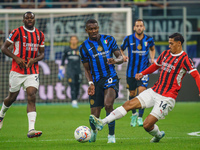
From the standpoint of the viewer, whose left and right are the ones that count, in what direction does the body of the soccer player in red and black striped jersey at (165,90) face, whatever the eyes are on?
facing the viewer and to the left of the viewer

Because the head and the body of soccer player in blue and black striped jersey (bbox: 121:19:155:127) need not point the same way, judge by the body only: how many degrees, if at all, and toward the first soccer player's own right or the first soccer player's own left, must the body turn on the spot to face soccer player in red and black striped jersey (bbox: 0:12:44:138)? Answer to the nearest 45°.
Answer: approximately 45° to the first soccer player's own right

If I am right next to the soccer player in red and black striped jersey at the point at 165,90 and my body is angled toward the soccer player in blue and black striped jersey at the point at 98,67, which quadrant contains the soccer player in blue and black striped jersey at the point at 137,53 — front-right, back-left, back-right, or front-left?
front-right

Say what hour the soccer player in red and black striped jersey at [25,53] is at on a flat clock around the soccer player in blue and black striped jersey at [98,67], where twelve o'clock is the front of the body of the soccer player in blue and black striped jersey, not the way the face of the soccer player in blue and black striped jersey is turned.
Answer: The soccer player in red and black striped jersey is roughly at 4 o'clock from the soccer player in blue and black striped jersey.

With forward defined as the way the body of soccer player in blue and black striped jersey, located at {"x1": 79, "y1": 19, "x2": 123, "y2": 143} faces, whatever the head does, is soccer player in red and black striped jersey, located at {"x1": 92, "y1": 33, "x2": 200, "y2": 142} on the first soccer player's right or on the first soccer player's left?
on the first soccer player's left

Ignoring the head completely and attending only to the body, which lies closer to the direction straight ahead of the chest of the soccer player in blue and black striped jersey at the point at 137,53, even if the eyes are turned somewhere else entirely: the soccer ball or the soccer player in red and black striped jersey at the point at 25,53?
the soccer ball

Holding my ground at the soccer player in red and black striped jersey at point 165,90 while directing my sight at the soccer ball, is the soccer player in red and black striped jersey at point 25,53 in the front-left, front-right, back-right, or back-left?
front-right

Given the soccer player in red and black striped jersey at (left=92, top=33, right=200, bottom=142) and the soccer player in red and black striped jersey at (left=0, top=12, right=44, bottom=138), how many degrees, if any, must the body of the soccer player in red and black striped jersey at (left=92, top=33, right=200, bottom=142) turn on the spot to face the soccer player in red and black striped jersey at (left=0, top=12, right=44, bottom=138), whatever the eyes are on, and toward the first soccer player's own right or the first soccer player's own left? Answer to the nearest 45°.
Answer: approximately 45° to the first soccer player's own right

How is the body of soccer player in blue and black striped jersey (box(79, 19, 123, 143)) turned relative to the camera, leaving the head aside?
toward the camera

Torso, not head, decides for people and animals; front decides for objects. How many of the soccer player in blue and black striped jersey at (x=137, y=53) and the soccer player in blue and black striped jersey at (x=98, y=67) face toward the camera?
2

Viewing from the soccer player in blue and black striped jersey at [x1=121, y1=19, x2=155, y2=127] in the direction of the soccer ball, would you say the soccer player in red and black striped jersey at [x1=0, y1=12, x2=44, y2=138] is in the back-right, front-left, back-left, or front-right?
front-right

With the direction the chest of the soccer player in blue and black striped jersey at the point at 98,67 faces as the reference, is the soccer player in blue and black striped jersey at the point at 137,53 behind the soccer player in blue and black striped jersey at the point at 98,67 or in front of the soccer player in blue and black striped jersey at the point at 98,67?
behind

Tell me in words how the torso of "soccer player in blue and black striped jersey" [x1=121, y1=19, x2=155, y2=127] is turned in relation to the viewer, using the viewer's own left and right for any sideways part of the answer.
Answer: facing the viewer

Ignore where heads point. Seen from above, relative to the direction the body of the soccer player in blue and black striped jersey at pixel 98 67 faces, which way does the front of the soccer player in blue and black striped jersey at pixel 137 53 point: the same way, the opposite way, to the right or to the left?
the same way
